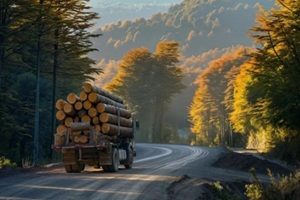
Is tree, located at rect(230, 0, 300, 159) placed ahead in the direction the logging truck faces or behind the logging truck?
ahead

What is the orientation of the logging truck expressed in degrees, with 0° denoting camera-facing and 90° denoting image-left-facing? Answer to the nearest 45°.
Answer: approximately 225°
